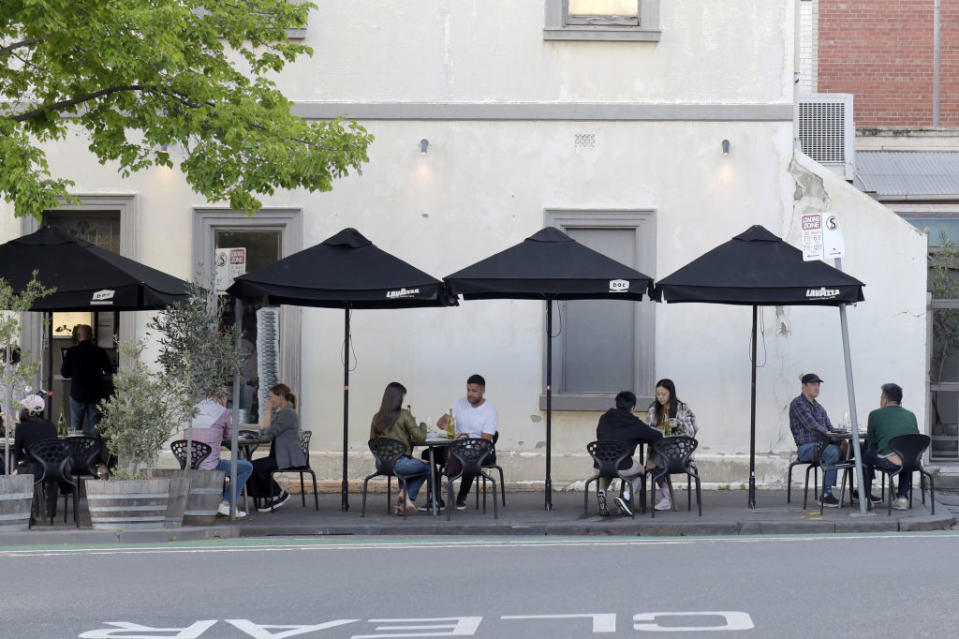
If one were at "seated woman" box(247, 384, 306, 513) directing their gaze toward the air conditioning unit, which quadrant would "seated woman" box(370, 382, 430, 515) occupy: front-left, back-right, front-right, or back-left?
front-right

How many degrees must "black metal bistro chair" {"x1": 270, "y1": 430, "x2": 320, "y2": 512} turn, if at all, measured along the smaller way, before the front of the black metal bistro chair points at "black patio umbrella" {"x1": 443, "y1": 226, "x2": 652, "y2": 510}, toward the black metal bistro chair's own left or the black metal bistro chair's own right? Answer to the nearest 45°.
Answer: approximately 135° to the black metal bistro chair's own left

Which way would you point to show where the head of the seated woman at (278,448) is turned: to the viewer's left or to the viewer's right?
to the viewer's left

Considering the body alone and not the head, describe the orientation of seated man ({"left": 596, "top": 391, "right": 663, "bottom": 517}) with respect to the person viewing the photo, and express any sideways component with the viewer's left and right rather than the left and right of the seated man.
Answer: facing away from the viewer and to the right of the viewer

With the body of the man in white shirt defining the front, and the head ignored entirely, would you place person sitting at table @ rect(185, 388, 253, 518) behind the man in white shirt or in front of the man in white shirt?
in front

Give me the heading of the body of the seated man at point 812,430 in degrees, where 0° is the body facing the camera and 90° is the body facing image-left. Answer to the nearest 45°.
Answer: approximately 315°

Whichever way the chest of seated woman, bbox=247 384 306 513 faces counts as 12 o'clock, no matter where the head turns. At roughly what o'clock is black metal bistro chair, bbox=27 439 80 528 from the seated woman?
The black metal bistro chair is roughly at 11 o'clock from the seated woman.

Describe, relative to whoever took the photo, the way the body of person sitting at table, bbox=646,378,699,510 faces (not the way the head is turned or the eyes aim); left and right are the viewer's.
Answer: facing the viewer and to the left of the viewer

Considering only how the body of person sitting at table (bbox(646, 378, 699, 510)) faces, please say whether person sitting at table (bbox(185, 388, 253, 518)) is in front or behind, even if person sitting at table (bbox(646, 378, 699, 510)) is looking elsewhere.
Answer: in front

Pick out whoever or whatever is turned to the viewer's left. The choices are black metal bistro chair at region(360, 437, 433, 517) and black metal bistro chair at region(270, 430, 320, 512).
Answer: black metal bistro chair at region(270, 430, 320, 512)

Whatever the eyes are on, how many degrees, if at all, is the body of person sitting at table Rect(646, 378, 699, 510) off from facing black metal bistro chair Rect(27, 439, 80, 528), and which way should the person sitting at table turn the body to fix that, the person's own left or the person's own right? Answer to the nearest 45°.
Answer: approximately 45° to the person's own right

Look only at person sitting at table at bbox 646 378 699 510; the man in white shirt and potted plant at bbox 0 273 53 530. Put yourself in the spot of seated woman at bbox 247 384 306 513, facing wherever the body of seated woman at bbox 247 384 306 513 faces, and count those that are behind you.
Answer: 2

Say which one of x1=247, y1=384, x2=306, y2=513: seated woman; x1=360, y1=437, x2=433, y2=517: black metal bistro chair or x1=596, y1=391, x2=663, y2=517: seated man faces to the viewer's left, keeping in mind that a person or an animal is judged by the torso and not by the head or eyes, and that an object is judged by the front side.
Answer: the seated woman

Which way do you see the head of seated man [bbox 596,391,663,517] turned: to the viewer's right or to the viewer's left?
to the viewer's right

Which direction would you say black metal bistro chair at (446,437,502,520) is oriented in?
away from the camera

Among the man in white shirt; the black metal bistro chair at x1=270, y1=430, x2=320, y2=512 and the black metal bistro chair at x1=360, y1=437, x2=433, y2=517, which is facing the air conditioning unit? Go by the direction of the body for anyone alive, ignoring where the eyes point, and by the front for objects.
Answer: the black metal bistro chair at x1=360, y1=437, x2=433, y2=517

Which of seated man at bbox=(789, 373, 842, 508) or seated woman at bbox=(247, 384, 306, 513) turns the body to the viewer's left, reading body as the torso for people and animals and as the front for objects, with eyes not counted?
the seated woman

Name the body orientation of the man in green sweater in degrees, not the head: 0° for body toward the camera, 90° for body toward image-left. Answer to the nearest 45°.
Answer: approximately 135°

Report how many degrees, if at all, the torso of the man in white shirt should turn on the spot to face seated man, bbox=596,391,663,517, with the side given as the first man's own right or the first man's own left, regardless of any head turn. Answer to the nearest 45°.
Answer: approximately 90° to the first man's own left

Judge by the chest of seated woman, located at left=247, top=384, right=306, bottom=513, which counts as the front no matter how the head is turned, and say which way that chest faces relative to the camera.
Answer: to the viewer's left
